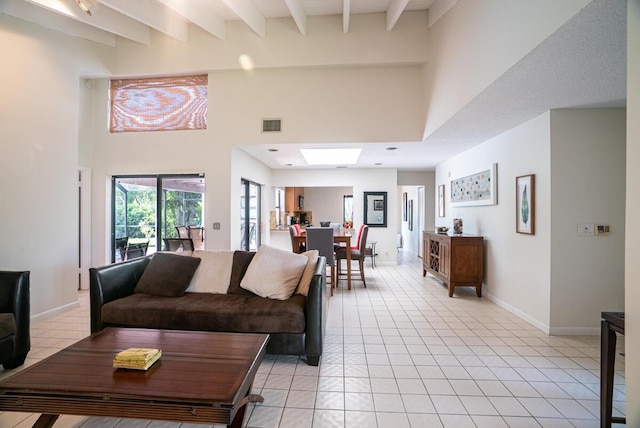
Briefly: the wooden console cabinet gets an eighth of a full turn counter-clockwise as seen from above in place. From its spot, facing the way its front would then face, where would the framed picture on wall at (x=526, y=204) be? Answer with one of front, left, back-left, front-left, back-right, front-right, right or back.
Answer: left

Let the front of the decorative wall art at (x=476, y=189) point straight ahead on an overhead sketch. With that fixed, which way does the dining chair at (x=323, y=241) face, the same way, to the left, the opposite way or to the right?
to the right

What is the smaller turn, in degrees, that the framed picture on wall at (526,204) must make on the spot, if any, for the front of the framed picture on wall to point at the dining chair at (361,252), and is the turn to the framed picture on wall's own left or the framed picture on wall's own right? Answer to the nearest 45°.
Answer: approximately 45° to the framed picture on wall's own right

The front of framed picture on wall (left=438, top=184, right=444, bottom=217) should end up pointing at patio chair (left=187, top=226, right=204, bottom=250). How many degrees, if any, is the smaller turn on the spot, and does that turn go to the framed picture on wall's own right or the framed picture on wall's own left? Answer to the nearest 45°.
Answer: approximately 45° to the framed picture on wall's own left

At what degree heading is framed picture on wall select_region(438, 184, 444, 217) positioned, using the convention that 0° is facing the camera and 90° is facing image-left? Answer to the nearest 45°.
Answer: approximately 90°

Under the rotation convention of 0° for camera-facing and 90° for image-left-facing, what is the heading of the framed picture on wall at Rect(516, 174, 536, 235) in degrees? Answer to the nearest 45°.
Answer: approximately 45°

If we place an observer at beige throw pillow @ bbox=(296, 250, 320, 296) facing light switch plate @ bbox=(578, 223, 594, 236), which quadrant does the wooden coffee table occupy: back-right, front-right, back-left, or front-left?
back-right

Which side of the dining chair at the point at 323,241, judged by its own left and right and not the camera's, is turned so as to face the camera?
back

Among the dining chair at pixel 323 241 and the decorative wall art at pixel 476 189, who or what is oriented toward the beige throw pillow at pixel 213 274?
the decorative wall art

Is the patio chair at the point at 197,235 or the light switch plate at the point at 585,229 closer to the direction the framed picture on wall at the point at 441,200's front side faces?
the patio chair

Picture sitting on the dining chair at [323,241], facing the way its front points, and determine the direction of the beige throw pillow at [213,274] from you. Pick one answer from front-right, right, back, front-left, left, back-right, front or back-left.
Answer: back-left

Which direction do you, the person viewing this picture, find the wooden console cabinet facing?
facing to the left of the viewer

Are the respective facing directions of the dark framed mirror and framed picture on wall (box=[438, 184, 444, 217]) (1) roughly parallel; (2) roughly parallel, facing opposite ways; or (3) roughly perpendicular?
roughly perpendicular
